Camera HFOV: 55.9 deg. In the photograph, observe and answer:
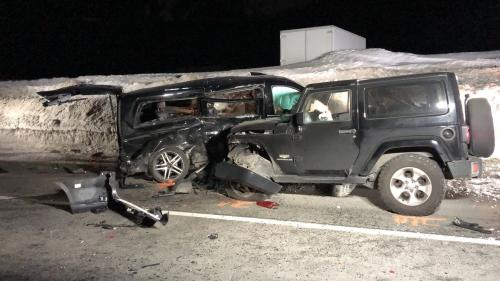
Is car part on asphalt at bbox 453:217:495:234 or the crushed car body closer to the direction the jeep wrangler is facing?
the crushed car body

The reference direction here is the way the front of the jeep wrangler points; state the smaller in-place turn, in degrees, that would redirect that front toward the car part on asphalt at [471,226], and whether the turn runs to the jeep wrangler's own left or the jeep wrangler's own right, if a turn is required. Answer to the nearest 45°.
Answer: approximately 135° to the jeep wrangler's own left

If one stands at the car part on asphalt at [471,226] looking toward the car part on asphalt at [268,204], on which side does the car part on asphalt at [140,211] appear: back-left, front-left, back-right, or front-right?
front-left

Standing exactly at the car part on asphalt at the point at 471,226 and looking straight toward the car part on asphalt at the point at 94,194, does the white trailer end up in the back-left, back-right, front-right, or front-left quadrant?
front-right

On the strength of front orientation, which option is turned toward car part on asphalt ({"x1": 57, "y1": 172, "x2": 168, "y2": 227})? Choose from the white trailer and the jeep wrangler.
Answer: the jeep wrangler

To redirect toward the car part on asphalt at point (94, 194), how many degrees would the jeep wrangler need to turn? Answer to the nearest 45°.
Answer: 0° — it already faces it

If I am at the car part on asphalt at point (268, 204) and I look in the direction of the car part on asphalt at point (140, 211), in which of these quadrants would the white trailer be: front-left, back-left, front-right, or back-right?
back-right

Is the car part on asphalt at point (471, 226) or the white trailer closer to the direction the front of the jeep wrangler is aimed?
the white trailer

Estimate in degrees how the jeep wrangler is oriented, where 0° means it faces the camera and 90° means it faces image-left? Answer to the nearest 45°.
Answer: approximately 90°

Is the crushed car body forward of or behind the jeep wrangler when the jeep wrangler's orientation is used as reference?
forward

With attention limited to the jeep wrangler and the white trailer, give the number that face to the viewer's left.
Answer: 1

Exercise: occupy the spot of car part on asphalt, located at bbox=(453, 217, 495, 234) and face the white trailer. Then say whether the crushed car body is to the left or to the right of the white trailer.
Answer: left
